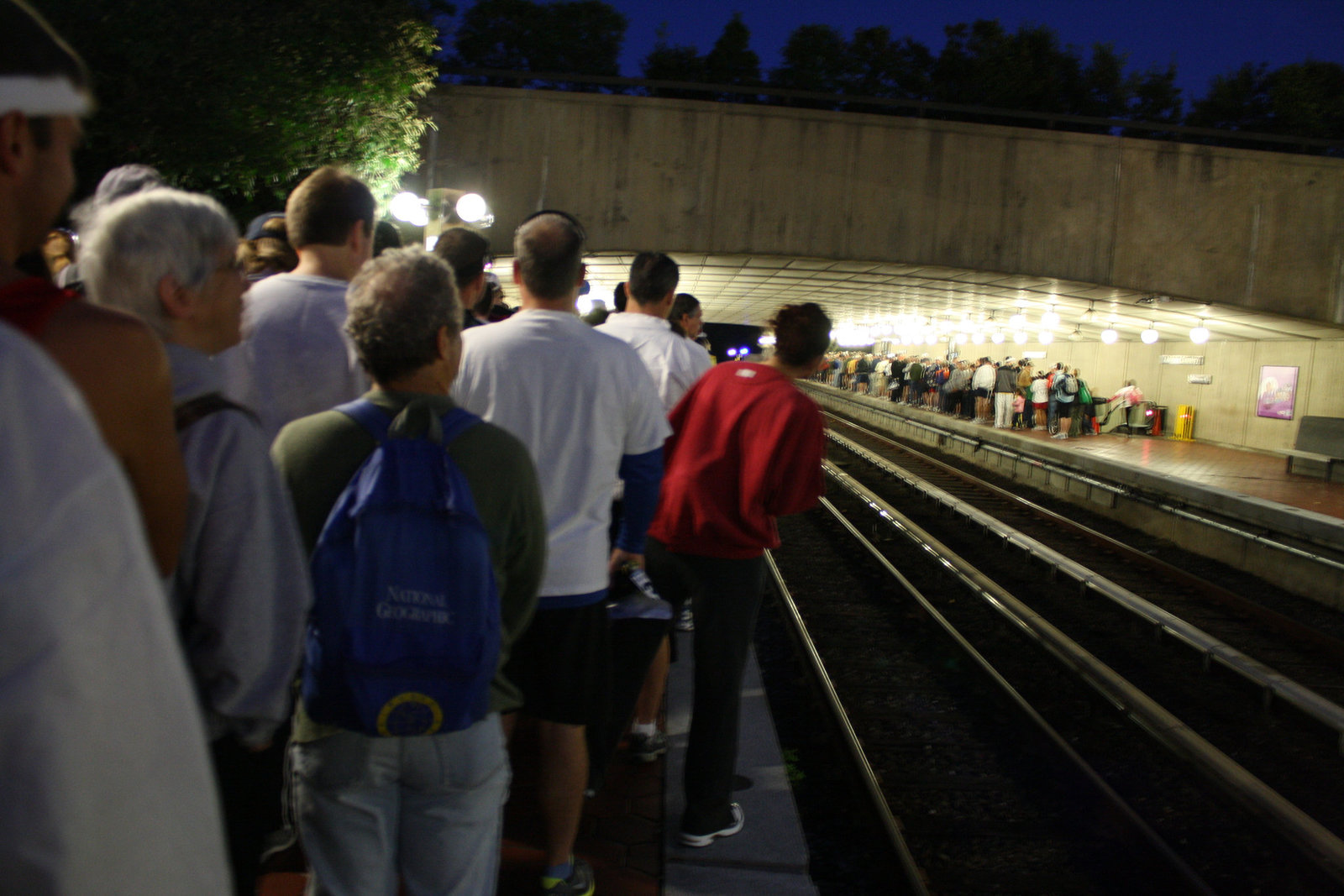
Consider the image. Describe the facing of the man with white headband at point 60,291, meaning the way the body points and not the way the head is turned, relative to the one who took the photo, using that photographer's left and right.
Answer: facing away from the viewer and to the right of the viewer

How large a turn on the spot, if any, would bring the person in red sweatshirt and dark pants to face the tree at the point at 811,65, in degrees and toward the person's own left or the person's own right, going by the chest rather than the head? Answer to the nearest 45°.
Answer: approximately 45° to the person's own left

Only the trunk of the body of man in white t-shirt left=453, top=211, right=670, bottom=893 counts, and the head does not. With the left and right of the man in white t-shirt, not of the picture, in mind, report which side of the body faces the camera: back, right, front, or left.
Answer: back

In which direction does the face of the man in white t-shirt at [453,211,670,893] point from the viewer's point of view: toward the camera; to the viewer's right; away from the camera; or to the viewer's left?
away from the camera

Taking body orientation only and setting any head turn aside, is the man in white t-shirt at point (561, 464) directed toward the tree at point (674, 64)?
yes

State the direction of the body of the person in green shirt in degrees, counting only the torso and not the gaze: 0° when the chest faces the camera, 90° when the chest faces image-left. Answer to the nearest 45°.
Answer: approximately 180°

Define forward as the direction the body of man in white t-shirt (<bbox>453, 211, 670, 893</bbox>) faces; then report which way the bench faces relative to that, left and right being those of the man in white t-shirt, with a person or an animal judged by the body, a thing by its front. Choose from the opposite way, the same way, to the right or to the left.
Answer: to the left

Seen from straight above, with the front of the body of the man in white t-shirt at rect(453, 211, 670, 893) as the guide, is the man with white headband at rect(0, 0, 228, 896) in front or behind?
behind

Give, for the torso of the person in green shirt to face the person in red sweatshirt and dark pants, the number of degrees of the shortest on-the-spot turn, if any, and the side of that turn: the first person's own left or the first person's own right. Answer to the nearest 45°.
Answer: approximately 45° to the first person's own right

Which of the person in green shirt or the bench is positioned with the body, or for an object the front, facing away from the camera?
the person in green shirt

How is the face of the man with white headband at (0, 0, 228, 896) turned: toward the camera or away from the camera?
away from the camera

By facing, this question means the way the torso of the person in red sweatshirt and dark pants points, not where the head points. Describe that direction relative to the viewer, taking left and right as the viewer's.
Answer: facing away from the viewer and to the right of the viewer
